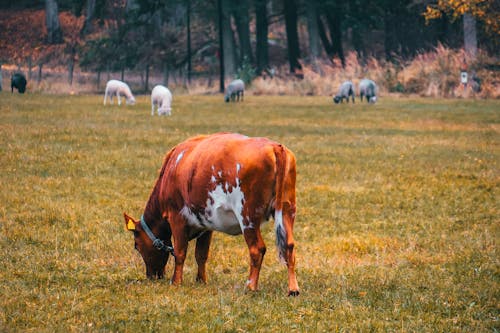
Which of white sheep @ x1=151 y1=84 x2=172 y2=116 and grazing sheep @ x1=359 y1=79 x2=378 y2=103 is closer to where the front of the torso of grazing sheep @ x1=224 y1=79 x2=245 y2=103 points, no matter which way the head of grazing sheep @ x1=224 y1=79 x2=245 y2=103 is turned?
the white sheep

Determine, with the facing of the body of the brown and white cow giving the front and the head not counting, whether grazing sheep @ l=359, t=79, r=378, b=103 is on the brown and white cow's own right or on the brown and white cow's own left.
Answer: on the brown and white cow's own right

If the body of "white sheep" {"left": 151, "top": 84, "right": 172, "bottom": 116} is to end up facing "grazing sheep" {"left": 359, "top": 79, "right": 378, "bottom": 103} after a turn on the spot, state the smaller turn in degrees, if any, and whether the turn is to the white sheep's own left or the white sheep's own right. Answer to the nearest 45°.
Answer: approximately 90° to the white sheep's own left

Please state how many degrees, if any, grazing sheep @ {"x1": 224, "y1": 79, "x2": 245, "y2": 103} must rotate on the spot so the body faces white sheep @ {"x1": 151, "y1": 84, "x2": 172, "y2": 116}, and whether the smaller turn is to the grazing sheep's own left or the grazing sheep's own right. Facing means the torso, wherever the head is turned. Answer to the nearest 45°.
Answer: approximately 45° to the grazing sheep's own left

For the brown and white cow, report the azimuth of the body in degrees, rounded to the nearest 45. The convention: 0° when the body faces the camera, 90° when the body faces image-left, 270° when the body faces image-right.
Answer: approximately 135°

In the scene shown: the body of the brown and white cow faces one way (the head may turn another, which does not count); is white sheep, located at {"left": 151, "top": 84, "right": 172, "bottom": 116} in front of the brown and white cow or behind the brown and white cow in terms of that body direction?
in front

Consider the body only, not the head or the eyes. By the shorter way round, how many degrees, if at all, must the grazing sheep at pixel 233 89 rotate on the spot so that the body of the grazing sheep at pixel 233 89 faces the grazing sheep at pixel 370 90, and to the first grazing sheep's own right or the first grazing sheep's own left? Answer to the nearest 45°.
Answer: approximately 135° to the first grazing sheep's own left

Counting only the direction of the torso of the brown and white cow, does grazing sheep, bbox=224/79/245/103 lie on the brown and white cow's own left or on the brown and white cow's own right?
on the brown and white cow's own right

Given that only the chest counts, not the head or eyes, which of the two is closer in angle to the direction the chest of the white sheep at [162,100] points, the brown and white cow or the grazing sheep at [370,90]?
the brown and white cow
